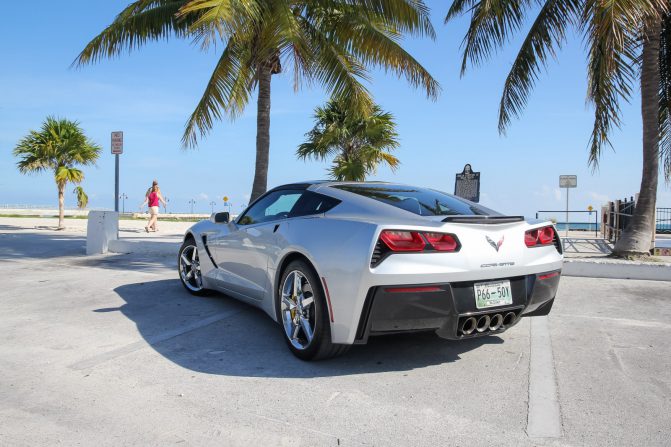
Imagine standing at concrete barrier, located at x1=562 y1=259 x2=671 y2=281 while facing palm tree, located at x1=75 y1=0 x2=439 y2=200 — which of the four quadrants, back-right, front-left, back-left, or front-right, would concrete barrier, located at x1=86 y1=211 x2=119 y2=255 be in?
front-left

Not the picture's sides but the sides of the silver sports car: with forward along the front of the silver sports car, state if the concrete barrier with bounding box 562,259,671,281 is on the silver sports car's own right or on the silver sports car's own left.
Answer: on the silver sports car's own right

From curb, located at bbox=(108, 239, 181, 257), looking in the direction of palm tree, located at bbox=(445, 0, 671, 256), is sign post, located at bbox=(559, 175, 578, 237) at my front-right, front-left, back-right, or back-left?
front-left

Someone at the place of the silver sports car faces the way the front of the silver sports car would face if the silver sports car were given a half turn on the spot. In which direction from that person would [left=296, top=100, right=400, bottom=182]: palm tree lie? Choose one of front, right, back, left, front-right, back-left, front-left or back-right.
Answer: back-left

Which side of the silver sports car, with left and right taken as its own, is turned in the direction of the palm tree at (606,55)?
right

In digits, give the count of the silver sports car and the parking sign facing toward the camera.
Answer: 1

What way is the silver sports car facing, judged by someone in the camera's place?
facing away from the viewer and to the left of the viewer

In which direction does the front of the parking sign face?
toward the camera

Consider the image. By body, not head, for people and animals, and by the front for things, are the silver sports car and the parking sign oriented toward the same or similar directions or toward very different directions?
very different directions

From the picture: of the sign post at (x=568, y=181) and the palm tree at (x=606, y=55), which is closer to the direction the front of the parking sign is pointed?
the palm tree

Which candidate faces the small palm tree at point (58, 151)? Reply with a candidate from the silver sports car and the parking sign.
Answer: the silver sports car

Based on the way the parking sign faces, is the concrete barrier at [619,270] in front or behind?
in front
